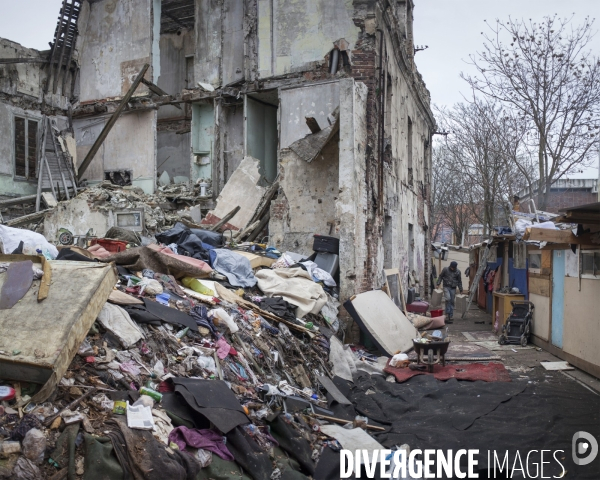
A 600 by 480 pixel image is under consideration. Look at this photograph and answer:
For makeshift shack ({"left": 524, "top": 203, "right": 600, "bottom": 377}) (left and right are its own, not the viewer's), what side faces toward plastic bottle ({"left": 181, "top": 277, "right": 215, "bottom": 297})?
front

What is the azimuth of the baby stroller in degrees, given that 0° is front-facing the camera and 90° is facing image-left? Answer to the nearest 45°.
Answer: approximately 45°

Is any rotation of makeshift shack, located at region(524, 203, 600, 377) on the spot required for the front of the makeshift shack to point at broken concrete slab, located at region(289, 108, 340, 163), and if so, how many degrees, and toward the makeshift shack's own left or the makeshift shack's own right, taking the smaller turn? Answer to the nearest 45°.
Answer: approximately 45° to the makeshift shack's own right

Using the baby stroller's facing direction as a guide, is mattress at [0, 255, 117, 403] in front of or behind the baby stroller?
in front

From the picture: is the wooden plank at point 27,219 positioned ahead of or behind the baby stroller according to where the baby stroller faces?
ahead

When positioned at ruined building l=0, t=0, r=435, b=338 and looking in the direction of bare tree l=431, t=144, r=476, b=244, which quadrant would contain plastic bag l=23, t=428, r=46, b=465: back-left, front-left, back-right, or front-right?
back-right

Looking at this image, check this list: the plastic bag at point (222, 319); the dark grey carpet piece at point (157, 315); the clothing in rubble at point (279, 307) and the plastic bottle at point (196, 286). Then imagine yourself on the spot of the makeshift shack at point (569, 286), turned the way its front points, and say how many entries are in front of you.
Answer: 4

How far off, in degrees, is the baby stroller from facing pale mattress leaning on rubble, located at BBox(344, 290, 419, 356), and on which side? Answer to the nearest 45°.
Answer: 0° — it already faces it

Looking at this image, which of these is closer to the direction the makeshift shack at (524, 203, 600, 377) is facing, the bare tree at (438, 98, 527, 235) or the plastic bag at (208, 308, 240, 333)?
the plastic bag

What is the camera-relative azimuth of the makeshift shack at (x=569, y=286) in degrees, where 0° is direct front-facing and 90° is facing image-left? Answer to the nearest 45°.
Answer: approximately 45°

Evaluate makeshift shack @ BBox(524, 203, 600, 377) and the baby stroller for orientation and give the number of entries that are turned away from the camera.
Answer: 0

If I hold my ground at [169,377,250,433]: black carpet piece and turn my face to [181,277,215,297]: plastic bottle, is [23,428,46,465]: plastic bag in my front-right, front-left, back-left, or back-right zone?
back-left

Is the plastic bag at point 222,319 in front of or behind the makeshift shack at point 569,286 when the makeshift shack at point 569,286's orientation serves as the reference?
in front
